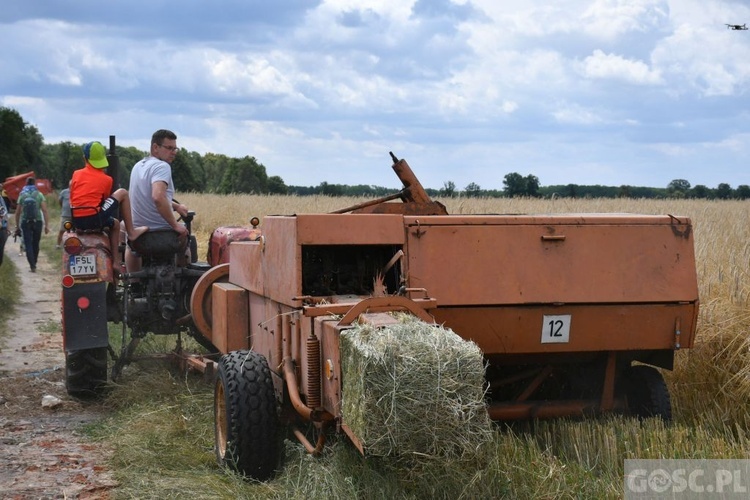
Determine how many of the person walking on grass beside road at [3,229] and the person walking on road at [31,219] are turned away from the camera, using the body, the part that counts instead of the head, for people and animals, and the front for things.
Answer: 2

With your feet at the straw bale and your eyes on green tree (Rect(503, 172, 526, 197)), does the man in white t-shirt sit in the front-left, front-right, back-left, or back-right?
front-left

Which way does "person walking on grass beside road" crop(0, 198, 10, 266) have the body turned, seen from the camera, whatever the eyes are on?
away from the camera

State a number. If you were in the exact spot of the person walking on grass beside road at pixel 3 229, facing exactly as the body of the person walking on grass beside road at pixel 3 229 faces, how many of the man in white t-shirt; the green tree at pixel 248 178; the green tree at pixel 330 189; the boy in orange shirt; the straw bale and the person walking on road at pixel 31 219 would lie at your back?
3

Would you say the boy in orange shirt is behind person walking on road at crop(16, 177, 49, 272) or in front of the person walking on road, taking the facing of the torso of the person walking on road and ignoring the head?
behind

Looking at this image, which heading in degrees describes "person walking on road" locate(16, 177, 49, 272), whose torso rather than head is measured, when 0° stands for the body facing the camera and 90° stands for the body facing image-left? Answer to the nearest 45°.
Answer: approximately 180°

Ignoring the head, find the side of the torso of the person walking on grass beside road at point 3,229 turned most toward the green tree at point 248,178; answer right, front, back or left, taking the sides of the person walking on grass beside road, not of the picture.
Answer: front

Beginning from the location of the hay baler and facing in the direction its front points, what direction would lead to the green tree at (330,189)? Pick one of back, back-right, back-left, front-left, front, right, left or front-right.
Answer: front

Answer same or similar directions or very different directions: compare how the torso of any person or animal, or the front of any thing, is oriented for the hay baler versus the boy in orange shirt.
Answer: same or similar directions

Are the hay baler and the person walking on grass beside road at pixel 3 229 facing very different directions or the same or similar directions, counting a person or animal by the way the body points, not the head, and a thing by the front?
same or similar directions

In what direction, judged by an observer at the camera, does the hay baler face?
facing away from the viewer

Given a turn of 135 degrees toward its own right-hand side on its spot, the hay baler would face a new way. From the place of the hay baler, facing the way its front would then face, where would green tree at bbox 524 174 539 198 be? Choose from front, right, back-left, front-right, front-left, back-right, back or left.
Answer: back-left

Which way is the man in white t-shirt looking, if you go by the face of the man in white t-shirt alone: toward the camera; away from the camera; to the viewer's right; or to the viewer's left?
to the viewer's right

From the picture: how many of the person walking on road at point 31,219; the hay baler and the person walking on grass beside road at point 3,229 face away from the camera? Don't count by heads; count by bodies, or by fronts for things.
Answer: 3

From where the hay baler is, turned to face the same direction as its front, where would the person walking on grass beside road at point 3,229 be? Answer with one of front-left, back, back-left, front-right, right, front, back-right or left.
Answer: front-left
